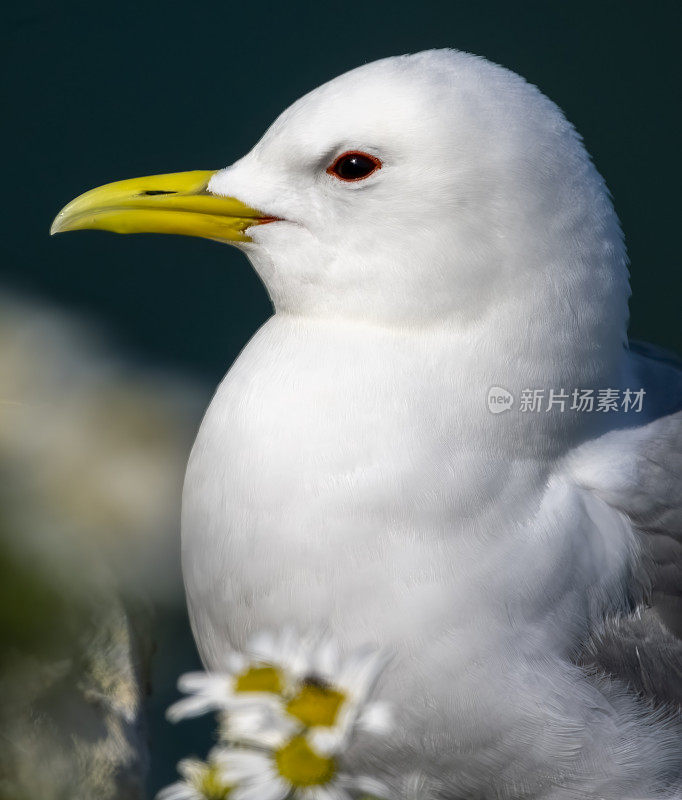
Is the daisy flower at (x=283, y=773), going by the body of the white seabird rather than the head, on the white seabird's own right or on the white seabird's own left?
on the white seabird's own left

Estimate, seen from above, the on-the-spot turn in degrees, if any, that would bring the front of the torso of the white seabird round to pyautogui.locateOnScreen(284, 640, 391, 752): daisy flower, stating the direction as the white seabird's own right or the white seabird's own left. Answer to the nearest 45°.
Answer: approximately 90° to the white seabird's own left

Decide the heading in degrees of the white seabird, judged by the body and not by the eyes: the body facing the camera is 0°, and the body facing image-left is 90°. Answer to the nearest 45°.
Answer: approximately 90°
